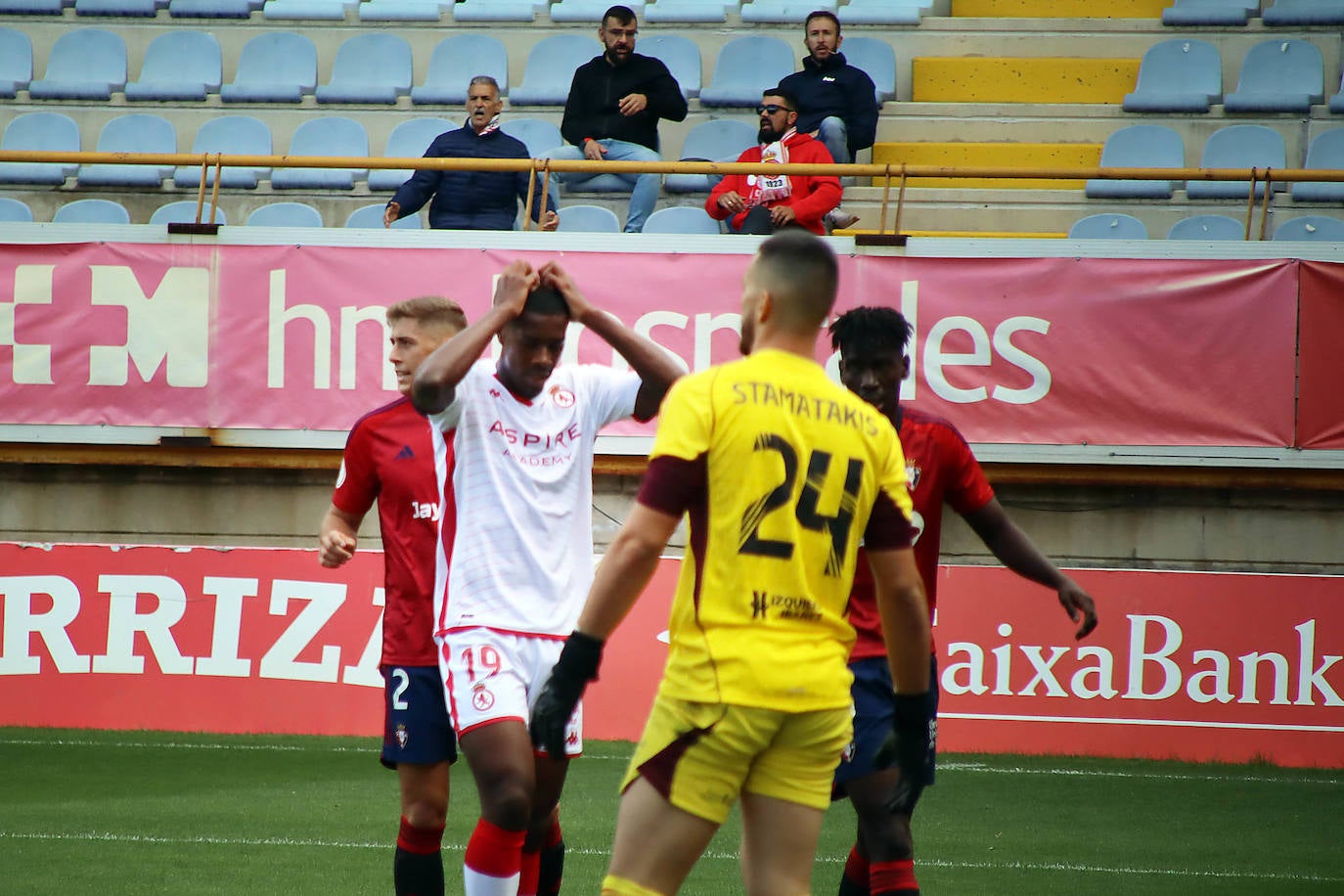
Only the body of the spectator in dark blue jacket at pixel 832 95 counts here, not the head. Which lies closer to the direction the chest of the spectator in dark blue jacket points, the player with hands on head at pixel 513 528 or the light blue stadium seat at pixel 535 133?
the player with hands on head

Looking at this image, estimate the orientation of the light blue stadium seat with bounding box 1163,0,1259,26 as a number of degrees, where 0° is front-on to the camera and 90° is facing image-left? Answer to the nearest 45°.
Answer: approximately 0°

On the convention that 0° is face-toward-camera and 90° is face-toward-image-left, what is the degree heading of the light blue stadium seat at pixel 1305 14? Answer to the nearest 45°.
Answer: approximately 0°

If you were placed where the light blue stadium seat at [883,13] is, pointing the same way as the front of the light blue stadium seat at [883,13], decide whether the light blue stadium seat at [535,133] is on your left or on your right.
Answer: on your right

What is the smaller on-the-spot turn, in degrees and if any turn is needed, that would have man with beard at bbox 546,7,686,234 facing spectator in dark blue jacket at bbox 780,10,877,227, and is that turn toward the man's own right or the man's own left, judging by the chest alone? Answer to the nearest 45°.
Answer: approximately 90° to the man's own left

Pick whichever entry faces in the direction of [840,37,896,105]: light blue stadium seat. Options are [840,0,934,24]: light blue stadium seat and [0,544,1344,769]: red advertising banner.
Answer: [840,0,934,24]: light blue stadium seat

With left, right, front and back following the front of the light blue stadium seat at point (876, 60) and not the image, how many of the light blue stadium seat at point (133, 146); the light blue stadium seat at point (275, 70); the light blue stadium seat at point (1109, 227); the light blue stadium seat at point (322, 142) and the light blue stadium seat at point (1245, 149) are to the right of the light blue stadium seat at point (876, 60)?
3

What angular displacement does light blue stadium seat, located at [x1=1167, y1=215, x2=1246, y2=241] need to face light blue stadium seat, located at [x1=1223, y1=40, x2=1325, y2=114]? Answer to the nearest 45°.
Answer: approximately 180°
